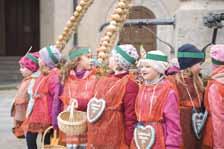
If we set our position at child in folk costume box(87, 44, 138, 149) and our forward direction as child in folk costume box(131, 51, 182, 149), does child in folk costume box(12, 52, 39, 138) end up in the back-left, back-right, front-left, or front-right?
back-left

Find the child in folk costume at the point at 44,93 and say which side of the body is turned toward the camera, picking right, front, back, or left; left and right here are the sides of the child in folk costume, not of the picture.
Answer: left
